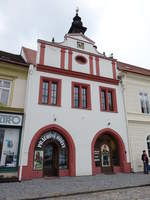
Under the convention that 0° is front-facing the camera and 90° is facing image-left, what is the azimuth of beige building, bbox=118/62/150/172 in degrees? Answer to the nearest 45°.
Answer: approximately 315°

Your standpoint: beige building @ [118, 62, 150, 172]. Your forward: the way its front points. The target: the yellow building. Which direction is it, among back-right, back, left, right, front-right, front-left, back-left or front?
right

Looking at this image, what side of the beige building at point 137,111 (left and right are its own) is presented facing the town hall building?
right
